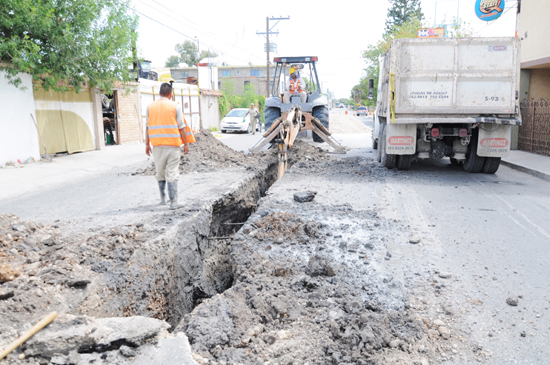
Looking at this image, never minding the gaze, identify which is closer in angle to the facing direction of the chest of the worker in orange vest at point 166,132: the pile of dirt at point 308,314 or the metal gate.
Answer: the metal gate

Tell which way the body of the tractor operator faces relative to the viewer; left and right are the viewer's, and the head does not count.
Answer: facing the viewer

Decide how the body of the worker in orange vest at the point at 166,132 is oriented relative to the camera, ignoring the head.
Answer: away from the camera

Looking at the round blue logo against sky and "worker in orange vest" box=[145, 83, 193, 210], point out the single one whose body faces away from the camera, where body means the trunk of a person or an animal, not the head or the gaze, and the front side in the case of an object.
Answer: the worker in orange vest

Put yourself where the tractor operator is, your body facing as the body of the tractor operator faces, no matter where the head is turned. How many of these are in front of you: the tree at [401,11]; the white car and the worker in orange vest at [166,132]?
1

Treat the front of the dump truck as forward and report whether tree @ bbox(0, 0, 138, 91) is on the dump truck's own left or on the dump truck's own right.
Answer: on the dump truck's own left

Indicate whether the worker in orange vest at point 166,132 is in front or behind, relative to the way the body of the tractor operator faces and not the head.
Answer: in front

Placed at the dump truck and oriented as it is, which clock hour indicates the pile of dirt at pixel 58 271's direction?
The pile of dirt is roughly at 7 o'clock from the dump truck.

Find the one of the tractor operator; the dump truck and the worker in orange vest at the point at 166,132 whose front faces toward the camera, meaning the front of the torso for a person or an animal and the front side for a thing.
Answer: the tractor operator

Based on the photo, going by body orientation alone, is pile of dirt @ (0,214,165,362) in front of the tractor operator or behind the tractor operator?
in front

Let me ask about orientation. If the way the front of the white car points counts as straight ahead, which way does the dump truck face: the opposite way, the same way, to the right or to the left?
the opposite way

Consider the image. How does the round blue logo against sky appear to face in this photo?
toward the camera

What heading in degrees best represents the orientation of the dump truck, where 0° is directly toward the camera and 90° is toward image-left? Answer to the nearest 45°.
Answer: approximately 180°

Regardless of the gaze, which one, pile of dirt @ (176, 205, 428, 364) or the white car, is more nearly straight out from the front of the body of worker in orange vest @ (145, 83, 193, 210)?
the white car
